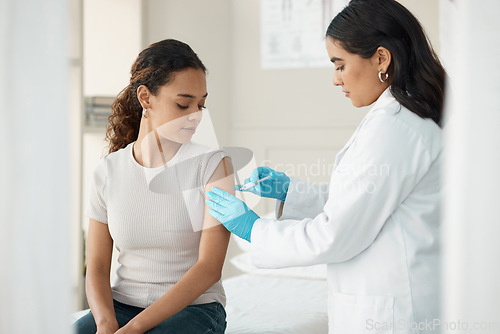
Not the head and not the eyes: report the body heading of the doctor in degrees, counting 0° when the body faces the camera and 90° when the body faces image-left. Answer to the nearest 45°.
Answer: approximately 90°

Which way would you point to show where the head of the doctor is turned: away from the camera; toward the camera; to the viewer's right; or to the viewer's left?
to the viewer's left

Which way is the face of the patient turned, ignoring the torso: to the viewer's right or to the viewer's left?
to the viewer's right

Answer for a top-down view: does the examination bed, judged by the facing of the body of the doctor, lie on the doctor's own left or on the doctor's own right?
on the doctor's own right

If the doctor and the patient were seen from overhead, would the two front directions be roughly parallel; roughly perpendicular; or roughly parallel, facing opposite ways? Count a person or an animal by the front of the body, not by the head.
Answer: roughly perpendicular

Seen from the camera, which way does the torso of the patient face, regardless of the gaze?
toward the camera

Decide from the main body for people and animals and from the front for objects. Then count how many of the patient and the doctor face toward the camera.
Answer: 1
